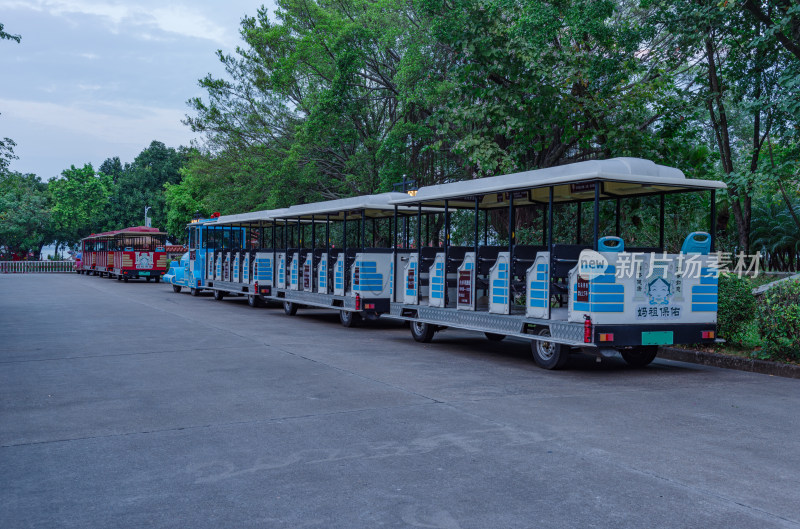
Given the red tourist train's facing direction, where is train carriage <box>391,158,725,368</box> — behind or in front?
behind

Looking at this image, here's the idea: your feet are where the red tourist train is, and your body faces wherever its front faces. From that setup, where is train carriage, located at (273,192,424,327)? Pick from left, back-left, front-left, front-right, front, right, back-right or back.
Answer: back-left

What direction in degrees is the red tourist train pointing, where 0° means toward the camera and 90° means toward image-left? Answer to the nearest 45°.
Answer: approximately 135°

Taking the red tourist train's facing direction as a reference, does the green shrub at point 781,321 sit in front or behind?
behind

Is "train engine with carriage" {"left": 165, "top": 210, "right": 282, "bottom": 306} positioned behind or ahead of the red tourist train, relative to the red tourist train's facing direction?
behind
